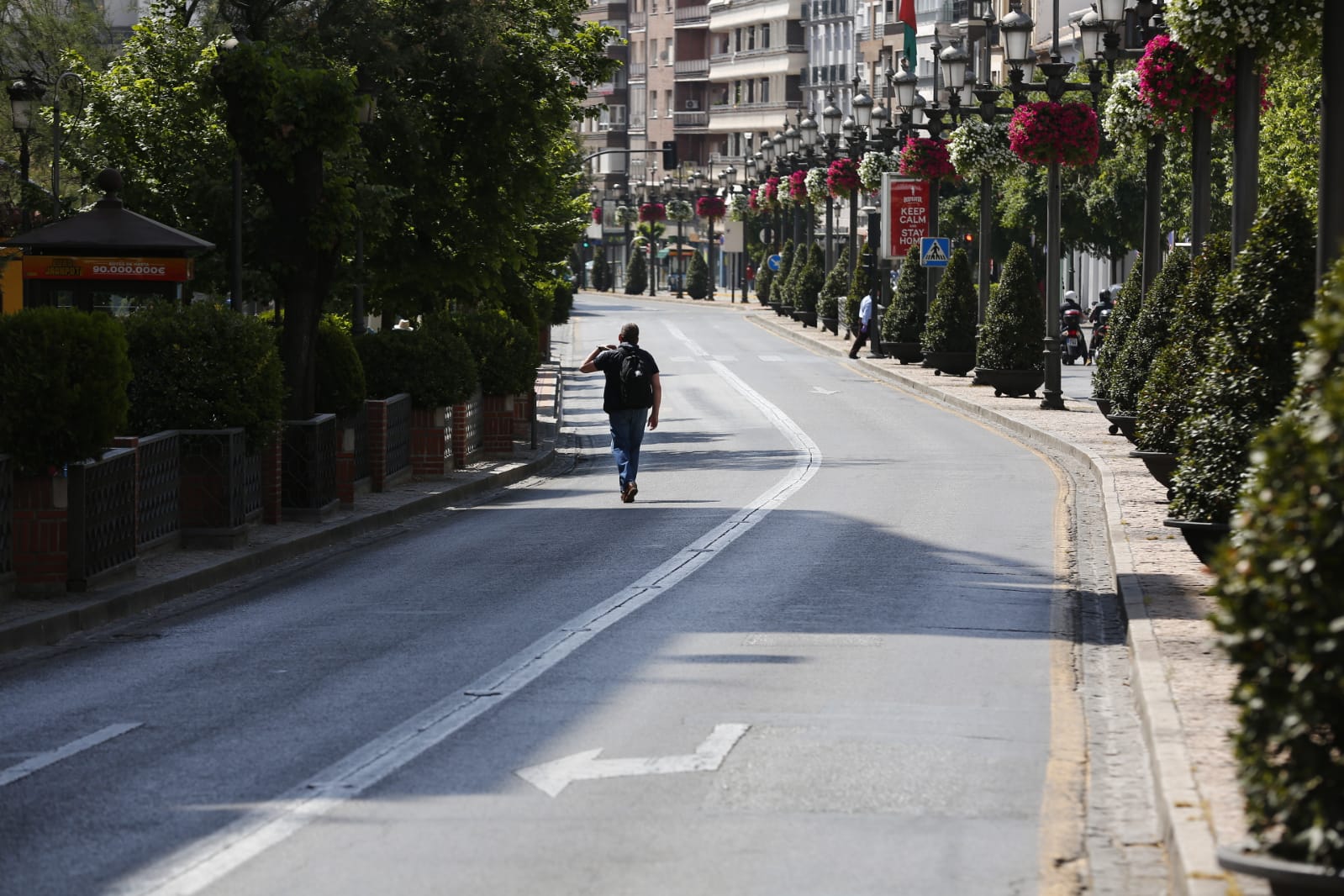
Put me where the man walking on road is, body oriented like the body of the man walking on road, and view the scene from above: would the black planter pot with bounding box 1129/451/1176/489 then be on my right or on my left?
on my right

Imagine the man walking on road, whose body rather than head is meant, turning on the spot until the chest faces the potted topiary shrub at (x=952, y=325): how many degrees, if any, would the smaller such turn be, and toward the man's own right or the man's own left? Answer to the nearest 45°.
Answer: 0° — they already face it

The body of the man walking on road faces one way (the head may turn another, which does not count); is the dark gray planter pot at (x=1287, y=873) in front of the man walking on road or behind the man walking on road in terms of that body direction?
behind

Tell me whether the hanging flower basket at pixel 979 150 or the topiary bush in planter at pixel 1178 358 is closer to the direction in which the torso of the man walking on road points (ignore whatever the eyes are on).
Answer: the hanging flower basket

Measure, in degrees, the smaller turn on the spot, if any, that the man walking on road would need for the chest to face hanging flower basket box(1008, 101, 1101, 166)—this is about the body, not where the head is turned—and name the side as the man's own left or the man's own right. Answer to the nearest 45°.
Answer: approximately 45° to the man's own right

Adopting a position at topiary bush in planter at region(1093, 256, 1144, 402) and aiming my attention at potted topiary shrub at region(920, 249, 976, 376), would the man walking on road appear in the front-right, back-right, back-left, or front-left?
back-left

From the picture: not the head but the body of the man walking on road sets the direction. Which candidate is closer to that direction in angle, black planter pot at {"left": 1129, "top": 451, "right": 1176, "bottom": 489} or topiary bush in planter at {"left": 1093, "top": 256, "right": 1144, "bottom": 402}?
the topiary bush in planter

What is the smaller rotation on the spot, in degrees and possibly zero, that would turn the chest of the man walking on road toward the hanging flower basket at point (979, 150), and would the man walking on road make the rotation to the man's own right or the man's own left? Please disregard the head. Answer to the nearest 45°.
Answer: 0° — they already face it

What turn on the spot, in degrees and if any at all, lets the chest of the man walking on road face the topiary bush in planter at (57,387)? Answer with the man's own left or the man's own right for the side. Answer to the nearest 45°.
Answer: approximately 135° to the man's own left

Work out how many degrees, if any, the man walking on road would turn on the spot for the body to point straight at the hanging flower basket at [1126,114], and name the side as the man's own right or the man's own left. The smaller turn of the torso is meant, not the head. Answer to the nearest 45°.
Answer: approximately 90° to the man's own right

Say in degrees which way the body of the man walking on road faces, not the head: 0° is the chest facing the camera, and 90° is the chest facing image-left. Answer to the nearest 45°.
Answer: approximately 180°
